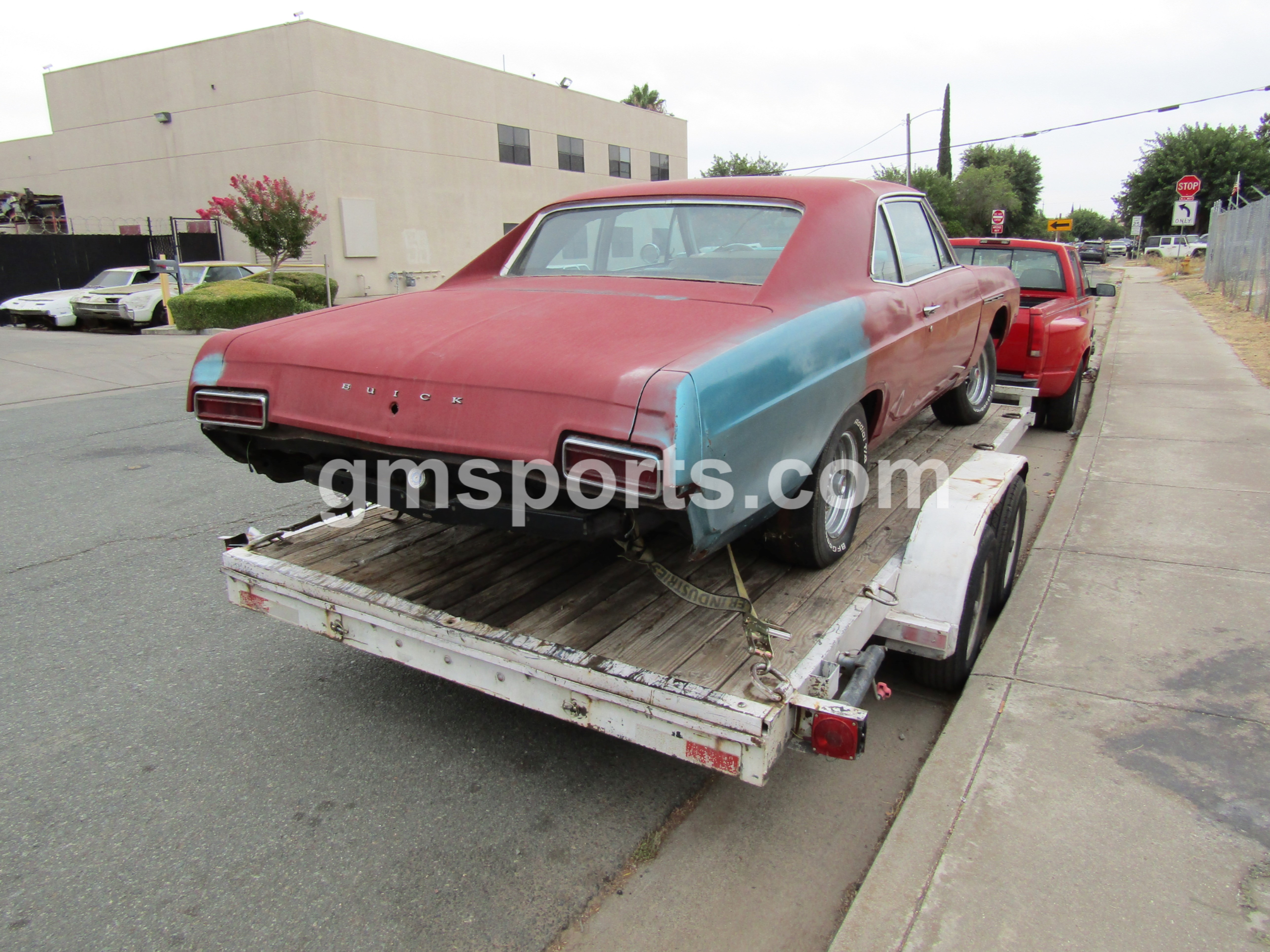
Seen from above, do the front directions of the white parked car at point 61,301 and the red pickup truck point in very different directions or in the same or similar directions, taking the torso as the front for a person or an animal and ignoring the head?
very different directions

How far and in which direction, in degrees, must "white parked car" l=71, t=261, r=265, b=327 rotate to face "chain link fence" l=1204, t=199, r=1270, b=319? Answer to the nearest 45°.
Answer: approximately 135° to its left

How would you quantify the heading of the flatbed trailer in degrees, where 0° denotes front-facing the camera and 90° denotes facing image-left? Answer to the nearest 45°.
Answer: approximately 225°

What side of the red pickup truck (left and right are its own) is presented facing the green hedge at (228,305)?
left

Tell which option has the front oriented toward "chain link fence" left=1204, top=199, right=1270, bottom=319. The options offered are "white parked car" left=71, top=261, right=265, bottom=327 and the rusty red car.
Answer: the rusty red car

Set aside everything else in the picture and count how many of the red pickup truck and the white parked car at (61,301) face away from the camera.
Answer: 1

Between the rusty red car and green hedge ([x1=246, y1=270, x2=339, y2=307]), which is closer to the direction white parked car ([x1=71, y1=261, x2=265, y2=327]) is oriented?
the rusty red car

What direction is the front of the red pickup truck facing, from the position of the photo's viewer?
facing away from the viewer

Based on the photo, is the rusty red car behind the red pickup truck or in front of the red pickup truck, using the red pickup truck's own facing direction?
behind

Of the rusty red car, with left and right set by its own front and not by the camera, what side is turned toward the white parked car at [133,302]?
left

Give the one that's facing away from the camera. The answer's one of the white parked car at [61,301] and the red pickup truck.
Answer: the red pickup truck

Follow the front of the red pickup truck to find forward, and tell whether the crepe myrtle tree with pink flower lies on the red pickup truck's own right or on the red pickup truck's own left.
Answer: on the red pickup truck's own left
